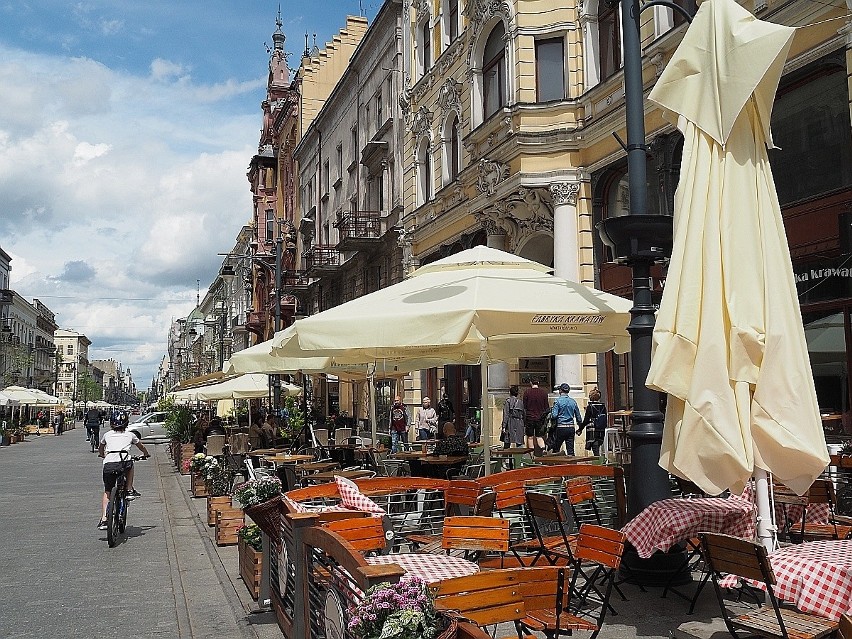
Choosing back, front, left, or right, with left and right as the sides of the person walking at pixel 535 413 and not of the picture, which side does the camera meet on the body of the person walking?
back

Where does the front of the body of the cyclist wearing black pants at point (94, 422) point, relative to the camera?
away from the camera

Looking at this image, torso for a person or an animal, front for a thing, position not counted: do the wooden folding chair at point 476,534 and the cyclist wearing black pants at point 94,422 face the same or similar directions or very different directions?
very different directions

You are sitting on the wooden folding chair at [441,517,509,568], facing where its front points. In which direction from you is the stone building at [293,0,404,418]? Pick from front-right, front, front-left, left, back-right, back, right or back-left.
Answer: back

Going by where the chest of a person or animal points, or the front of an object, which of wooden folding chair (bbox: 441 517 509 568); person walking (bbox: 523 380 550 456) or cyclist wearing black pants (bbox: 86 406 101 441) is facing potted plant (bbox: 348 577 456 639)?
the wooden folding chair

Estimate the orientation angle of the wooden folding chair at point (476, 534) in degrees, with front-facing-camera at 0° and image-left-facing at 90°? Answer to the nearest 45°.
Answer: approximately 0°

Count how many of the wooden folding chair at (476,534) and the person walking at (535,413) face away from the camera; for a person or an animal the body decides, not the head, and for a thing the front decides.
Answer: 1

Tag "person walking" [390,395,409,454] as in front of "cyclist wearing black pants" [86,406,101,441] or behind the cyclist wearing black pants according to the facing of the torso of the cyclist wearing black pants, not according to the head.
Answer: behind

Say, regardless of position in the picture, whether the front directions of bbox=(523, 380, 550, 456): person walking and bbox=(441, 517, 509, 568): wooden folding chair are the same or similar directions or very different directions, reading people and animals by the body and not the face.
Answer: very different directions
